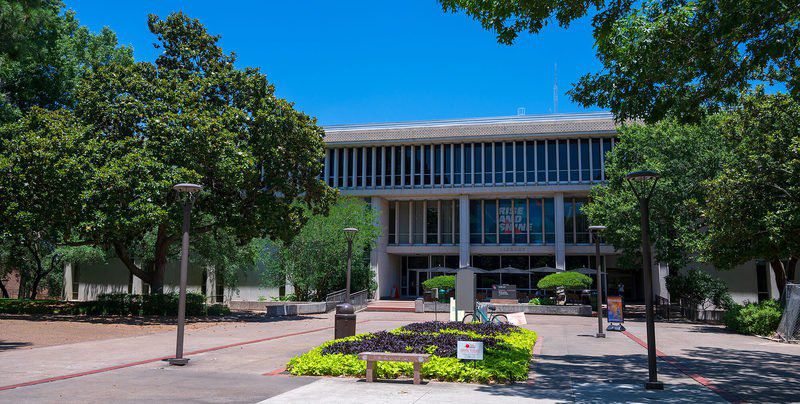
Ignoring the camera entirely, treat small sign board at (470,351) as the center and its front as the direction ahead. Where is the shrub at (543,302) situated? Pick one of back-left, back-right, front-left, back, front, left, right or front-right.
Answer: back

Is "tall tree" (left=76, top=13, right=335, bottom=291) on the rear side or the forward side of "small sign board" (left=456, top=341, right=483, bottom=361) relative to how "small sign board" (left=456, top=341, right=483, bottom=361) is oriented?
on the rear side

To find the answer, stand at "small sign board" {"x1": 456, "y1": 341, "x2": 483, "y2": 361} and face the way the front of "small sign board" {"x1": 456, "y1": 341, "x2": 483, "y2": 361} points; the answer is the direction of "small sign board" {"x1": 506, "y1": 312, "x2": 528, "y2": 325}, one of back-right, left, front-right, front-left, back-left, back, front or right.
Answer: back

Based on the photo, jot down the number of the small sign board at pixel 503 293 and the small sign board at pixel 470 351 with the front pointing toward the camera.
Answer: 2

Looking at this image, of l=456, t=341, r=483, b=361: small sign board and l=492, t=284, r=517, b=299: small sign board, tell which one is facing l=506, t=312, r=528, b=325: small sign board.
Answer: l=492, t=284, r=517, b=299: small sign board

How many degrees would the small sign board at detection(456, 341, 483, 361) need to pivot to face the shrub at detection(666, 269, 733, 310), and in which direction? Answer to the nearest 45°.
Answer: approximately 135° to its left

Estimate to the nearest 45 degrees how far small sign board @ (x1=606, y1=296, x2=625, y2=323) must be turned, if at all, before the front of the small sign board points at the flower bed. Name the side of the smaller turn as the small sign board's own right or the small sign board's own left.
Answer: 0° — it already faces it

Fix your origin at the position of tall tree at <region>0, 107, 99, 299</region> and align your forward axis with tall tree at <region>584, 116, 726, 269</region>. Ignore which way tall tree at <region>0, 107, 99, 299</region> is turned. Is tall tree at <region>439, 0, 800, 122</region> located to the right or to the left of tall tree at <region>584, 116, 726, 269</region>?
right

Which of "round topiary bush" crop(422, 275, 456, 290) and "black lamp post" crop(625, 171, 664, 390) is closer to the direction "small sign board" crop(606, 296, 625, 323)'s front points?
the black lamp post

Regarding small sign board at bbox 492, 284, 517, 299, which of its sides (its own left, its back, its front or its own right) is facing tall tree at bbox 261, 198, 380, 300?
right

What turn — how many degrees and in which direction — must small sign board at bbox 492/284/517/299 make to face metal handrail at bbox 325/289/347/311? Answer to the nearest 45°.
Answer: approximately 90° to its right

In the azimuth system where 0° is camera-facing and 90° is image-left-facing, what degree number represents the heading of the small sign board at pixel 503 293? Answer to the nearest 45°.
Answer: approximately 0°

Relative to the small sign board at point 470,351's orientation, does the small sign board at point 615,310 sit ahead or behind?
behind
